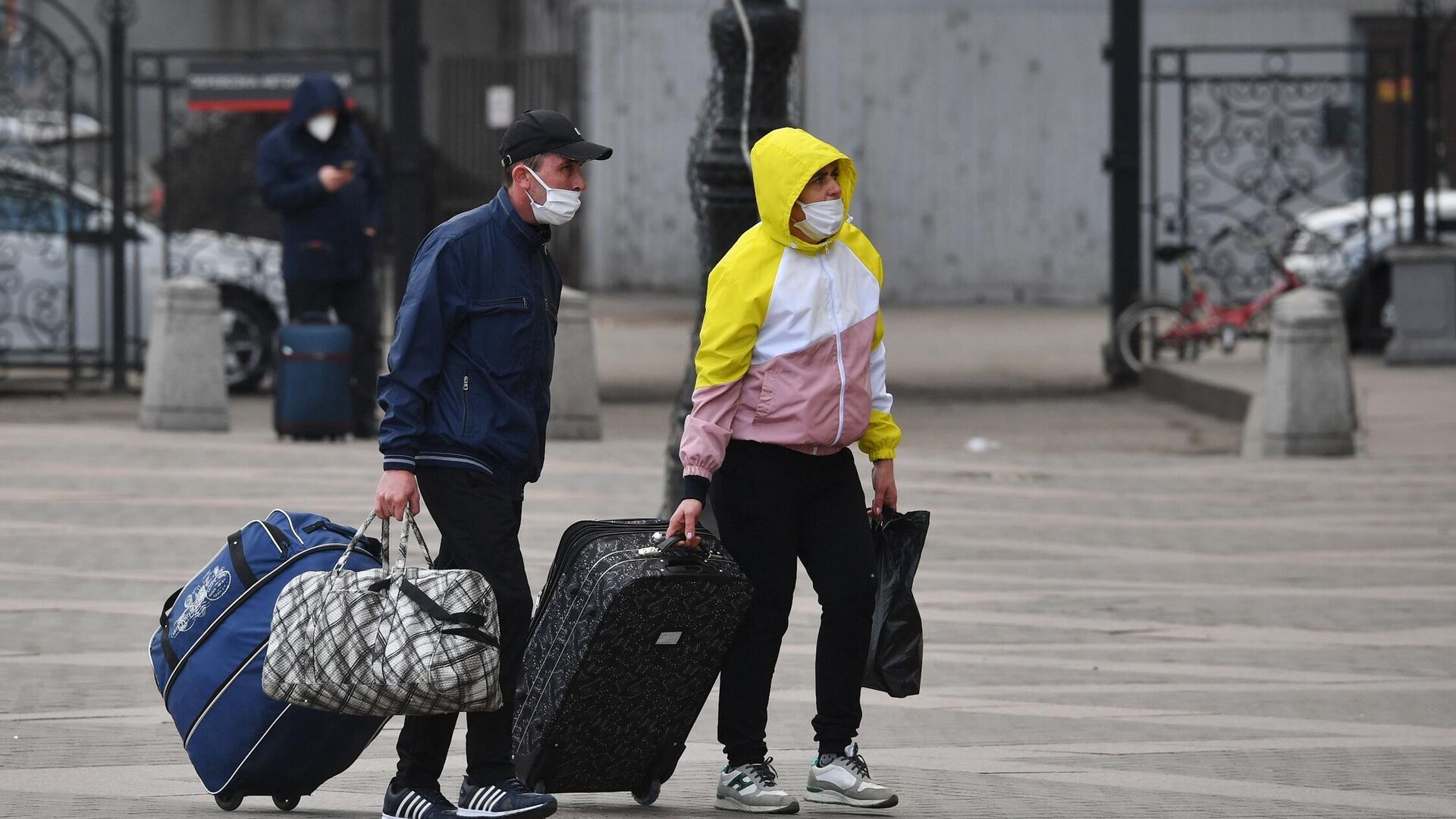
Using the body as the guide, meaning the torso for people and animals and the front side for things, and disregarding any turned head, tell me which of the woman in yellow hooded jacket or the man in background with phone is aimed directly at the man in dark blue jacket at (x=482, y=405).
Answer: the man in background with phone

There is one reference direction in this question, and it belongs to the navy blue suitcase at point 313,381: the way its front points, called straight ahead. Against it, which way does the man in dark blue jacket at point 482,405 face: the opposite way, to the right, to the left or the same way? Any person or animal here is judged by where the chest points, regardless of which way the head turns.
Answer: to the left

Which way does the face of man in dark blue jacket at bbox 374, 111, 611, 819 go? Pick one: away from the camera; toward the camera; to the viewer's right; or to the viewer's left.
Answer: to the viewer's right

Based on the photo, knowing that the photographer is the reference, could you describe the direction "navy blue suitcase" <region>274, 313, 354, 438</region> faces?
facing the viewer

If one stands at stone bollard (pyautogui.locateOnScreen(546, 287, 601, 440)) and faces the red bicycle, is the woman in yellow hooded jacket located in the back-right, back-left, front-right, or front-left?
back-right

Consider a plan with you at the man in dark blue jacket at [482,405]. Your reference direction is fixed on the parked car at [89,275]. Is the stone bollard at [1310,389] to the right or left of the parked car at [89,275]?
right

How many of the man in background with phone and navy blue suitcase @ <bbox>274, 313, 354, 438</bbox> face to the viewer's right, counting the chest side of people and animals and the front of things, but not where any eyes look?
0

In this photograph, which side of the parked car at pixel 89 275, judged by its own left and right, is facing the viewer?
right

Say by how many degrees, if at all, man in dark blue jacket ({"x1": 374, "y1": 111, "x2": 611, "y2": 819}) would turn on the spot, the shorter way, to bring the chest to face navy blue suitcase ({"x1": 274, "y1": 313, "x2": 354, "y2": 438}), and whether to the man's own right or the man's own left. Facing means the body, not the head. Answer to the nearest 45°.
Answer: approximately 90° to the man's own left

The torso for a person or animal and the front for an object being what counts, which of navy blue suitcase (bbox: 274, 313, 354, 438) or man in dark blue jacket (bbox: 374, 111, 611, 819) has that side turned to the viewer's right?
the man in dark blue jacket

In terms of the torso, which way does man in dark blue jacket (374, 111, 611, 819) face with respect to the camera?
to the viewer's right

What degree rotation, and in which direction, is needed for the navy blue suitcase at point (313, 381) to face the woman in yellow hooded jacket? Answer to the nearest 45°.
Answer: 0° — it already faces them

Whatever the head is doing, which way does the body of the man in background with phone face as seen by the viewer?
toward the camera
